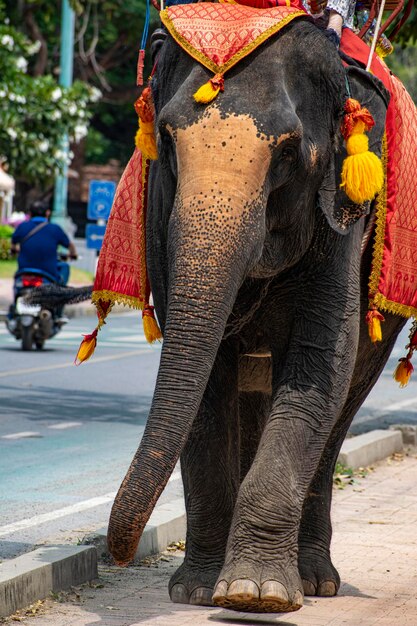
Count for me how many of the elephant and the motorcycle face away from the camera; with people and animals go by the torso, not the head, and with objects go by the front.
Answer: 1

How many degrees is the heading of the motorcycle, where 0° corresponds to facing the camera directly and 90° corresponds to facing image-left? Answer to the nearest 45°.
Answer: approximately 180°

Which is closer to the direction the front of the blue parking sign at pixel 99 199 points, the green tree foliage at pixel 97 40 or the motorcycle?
the motorcycle

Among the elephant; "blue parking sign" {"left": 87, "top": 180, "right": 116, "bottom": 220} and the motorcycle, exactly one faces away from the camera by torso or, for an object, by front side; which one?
the motorcycle

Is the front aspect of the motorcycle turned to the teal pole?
yes

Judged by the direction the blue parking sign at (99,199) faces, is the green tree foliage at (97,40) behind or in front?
behind

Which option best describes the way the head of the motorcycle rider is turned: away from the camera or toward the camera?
away from the camera

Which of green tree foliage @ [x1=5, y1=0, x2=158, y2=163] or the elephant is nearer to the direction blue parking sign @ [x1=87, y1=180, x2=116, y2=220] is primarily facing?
the elephant

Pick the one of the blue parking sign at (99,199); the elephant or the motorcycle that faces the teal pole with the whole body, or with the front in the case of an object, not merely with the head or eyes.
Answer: the motorcycle

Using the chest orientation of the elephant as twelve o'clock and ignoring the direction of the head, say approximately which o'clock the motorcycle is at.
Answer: The motorcycle is roughly at 4 o'clock from the elephant.

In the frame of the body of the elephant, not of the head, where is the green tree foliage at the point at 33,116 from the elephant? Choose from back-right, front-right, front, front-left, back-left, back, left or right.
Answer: back-right
